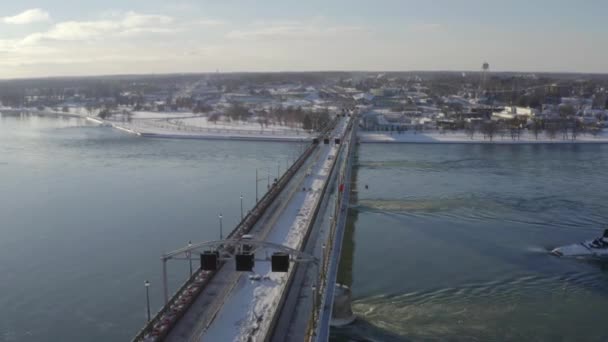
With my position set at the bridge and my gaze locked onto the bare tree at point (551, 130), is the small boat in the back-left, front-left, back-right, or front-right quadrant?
front-right

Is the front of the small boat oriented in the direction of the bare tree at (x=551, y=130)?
no

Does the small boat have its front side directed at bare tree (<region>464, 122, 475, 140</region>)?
no
